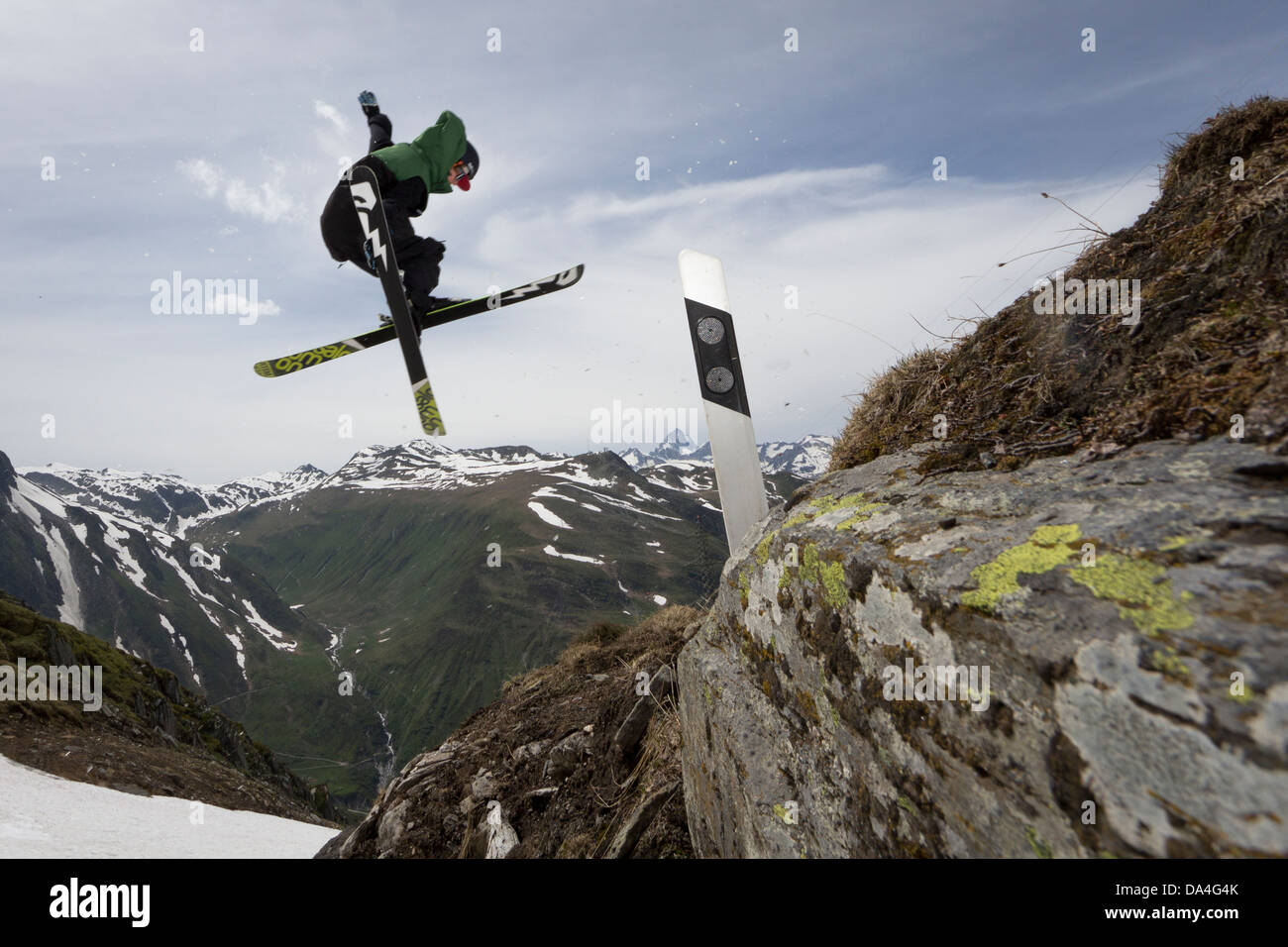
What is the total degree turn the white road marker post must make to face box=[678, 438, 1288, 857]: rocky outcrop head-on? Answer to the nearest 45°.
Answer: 0° — it already faces it

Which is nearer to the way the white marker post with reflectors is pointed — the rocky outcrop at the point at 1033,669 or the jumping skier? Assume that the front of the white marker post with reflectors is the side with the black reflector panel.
the rocky outcrop

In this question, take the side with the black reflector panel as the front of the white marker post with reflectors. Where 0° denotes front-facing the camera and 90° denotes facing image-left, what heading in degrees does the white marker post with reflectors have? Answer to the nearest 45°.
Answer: approximately 0°
